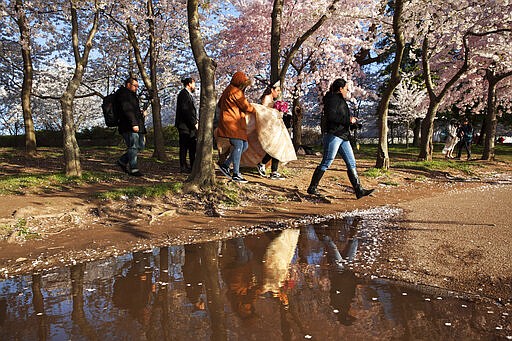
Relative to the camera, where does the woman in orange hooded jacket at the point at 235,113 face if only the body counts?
to the viewer's right

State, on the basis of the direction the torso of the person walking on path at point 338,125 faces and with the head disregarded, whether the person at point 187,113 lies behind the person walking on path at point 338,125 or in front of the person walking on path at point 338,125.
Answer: behind

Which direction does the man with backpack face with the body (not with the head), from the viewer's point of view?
to the viewer's right

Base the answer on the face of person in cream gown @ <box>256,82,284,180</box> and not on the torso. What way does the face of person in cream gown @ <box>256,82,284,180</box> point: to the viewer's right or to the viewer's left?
to the viewer's right

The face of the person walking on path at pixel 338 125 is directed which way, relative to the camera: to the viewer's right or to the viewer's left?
to the viewer's right

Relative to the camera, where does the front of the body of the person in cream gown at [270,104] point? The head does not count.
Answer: to the viewer's right

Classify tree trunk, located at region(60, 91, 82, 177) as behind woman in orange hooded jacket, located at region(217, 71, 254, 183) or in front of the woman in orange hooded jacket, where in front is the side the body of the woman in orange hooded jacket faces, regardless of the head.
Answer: behind

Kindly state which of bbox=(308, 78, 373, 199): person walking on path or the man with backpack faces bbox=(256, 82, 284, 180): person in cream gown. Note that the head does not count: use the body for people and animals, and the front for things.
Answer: the man with backpack

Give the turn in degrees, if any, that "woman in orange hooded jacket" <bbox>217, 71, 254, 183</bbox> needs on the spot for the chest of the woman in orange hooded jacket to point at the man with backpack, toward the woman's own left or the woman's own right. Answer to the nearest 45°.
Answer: approximately 180°

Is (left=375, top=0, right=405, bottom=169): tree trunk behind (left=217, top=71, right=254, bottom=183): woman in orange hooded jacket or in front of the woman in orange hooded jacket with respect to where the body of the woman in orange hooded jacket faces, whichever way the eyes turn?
in front

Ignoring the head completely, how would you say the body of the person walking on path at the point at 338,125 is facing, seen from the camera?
to the viewer's right

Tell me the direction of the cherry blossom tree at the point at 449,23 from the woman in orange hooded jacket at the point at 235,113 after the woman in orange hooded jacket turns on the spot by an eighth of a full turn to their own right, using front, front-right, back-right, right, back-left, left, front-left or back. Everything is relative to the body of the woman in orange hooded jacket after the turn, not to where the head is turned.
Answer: left
